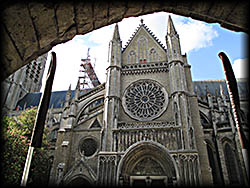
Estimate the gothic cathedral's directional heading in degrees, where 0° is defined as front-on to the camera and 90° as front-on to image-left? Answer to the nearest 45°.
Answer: approximately 0°

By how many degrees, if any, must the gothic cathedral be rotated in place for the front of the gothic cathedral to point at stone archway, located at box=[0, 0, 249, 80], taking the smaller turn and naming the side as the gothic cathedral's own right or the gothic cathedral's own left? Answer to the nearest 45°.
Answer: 0° — it already faces it
